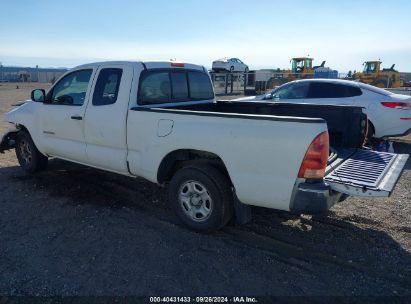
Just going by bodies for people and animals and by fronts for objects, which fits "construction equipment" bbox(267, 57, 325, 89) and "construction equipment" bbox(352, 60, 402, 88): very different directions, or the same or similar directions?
same or similar directions

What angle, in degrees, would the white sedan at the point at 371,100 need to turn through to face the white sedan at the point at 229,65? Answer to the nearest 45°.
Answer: approximately 90° to its right

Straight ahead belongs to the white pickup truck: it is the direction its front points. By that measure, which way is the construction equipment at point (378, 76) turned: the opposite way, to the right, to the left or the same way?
the same way

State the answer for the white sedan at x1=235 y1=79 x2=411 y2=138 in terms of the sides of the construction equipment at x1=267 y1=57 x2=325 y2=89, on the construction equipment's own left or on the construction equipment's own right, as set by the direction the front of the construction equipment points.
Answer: on the construction equipment's own left

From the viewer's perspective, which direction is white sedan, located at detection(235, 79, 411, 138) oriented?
to the viewer's left

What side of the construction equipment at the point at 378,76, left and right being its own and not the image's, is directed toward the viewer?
left

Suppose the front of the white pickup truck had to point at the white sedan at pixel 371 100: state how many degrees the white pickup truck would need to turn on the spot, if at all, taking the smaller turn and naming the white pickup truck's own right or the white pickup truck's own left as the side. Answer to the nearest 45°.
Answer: approximately 90° to the white pickup truck's own right

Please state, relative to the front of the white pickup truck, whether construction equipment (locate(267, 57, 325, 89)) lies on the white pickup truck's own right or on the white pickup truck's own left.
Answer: on the white pickup truck's own right

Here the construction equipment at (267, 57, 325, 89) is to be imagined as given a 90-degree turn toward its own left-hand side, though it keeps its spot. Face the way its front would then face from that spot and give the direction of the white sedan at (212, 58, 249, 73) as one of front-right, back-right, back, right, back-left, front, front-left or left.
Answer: right

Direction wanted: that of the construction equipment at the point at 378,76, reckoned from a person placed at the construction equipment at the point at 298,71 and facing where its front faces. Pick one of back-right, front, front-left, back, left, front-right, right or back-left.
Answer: back

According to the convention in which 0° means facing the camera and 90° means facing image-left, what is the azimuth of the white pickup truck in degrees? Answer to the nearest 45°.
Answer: approximately 135°

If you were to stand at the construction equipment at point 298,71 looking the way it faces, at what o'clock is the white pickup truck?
The white pickup truck is roughly at 3 o'clock from the construction equipment.

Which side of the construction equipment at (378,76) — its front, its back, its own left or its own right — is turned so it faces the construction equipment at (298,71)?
front

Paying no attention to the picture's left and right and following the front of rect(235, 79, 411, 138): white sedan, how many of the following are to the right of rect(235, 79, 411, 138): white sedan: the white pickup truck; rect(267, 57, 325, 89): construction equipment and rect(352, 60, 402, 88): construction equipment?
2
